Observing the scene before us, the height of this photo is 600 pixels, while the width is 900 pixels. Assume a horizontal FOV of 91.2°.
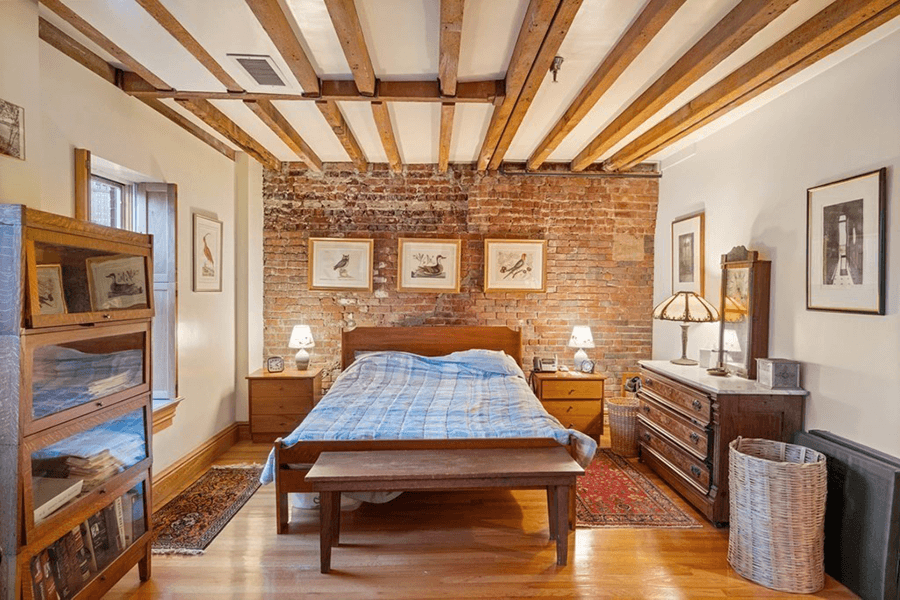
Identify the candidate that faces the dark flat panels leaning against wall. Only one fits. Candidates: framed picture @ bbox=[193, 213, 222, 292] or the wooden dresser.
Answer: the framed picture

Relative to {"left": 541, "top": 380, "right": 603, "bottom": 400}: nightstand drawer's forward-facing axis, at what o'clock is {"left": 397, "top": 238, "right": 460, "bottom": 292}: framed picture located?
The framed picture is roughly at 3 o'clock from the nightstand drawer.

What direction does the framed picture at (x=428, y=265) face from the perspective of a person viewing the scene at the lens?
facing the viewer

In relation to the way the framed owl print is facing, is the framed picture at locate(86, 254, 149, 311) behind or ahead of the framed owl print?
ahead

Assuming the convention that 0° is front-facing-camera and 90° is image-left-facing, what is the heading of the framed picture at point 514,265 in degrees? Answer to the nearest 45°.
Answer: approximately 0°

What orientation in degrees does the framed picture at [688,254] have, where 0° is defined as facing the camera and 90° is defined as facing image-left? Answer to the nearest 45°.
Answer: approximately 45°

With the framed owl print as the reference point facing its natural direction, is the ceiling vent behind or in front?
in front

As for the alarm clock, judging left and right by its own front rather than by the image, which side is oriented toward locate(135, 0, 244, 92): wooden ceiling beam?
front

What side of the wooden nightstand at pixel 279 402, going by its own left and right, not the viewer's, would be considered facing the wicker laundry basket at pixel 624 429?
left

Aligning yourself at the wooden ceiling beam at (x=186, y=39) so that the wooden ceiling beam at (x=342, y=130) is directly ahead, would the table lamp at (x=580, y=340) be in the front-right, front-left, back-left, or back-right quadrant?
front-right

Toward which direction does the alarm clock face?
toward the camera

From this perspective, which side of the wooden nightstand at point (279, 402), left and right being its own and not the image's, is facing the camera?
front
